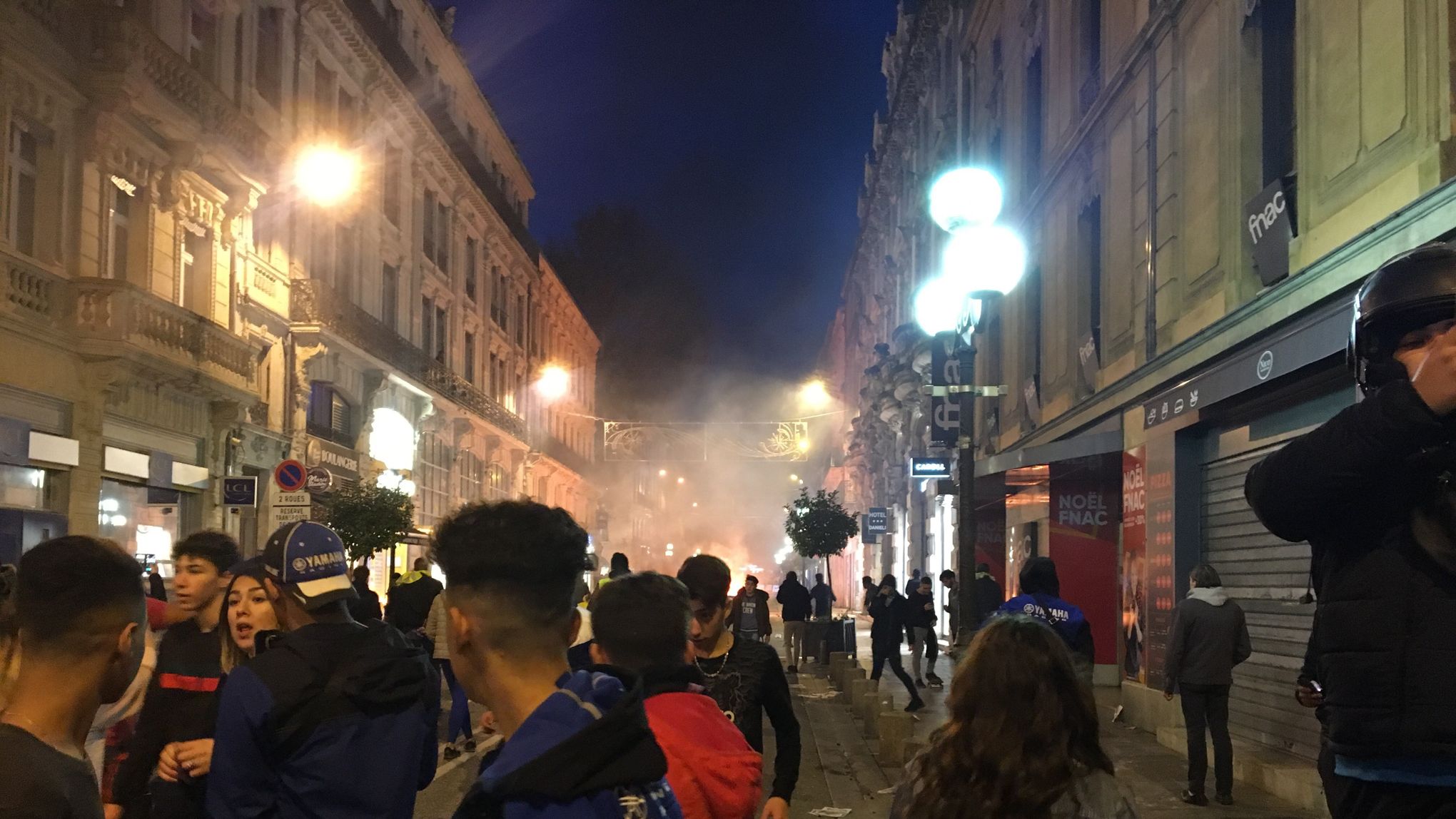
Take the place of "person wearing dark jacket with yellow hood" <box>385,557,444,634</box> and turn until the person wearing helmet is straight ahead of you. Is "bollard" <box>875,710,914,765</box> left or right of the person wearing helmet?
left

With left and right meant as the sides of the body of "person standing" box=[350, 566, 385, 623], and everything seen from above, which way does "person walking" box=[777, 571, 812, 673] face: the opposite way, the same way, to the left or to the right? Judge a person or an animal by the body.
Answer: the same way

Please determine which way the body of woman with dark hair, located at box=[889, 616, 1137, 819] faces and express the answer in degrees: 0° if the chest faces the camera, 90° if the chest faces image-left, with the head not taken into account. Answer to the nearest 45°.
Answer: approximately 180°

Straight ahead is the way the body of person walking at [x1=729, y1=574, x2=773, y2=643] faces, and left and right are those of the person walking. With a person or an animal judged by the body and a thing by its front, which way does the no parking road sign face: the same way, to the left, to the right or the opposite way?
the same way

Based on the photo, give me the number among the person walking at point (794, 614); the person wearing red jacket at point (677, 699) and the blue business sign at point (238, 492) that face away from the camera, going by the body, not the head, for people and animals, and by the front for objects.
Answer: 2

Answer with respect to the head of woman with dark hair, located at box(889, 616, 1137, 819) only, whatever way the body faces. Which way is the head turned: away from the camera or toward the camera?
away from the camera

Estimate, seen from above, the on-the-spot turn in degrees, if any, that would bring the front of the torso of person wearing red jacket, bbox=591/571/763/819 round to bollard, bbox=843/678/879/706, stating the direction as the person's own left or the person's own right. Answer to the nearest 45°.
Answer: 0° — they already face it

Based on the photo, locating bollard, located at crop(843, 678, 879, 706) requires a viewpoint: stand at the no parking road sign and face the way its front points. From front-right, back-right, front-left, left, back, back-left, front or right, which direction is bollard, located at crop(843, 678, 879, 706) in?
front-left

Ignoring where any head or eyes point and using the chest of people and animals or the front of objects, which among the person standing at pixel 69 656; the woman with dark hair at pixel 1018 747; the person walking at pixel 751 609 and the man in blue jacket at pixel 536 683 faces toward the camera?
the person walking at pixel 751 609

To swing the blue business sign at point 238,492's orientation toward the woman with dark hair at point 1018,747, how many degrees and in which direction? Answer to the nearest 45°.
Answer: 0° — it already faces them

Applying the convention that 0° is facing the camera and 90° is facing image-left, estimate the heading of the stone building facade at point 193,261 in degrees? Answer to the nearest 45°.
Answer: approximately 315°

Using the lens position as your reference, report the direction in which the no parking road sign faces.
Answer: facing the viewer

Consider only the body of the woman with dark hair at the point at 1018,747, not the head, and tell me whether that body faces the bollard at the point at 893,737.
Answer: yes
